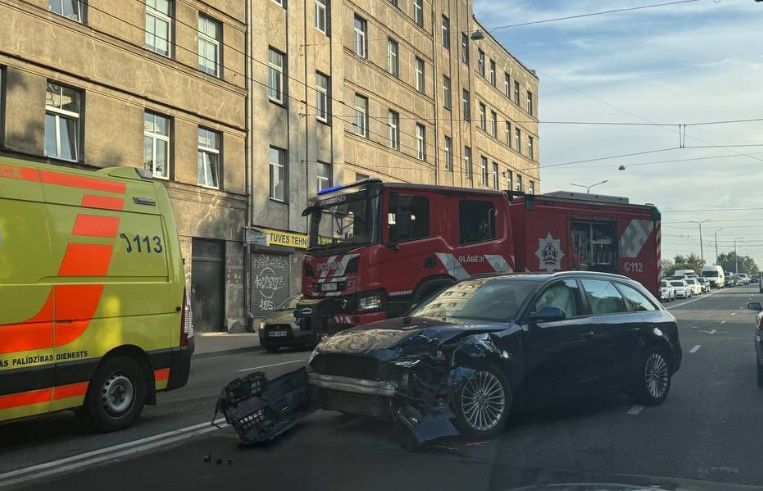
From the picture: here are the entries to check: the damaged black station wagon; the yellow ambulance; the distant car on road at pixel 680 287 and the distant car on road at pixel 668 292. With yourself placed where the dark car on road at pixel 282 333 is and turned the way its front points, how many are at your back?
2

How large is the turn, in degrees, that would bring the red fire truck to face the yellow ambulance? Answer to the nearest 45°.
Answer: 0° — it already faces it

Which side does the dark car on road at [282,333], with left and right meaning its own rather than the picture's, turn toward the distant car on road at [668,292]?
back

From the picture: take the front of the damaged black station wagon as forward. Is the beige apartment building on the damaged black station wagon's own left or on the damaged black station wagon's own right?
on the damaged black station wagon's own right

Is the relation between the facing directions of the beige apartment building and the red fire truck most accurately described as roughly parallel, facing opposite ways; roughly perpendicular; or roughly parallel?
roughly perpendicular

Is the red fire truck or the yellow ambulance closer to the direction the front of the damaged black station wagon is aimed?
the yellow ambulance

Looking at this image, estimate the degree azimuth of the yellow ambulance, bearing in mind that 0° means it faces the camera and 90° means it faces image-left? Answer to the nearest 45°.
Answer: approximately 45°

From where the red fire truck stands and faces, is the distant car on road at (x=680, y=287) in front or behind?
behind

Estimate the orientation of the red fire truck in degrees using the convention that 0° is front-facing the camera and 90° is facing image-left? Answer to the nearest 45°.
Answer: approximately 45°

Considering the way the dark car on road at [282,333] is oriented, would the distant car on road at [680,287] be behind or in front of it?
behind

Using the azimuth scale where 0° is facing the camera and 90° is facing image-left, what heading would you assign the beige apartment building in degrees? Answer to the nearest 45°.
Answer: approximately 315°

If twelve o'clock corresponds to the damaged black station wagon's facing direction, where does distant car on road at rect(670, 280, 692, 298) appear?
The distant car on road is roughly at 5 o'clock from the damaged black station wagon.

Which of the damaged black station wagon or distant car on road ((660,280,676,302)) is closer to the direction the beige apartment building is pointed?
the damaged black station wagon

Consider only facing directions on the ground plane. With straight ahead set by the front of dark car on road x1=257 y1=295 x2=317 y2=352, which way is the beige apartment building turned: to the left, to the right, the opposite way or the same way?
to the left

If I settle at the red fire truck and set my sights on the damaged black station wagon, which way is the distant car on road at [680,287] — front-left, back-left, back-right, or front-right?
back-left
